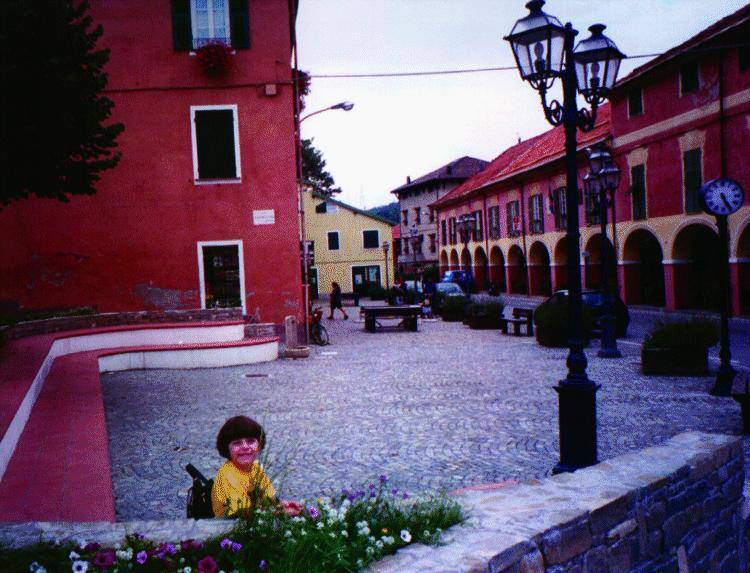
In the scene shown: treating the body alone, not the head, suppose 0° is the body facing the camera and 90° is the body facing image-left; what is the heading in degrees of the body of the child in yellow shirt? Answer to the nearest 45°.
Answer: approximately 0°

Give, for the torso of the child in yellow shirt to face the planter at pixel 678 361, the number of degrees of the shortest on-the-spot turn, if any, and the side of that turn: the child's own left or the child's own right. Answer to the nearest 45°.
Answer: approximately 135° to the child's own left

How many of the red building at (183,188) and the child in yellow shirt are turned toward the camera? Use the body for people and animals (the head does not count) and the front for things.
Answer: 2

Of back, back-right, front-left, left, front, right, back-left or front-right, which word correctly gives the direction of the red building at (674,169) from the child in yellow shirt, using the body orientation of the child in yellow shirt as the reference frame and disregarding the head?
back-left

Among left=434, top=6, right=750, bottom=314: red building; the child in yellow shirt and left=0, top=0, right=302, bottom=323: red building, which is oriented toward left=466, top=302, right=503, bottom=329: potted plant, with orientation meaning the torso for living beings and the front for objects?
left=434, top=6, right=750, bottom=314: red building

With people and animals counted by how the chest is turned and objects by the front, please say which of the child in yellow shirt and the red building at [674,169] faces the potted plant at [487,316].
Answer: the red building

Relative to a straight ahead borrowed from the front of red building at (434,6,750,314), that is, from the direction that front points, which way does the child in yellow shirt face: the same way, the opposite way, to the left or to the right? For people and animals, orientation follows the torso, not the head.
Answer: to the left

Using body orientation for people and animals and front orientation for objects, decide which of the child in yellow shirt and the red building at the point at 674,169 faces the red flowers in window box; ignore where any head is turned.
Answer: the red building

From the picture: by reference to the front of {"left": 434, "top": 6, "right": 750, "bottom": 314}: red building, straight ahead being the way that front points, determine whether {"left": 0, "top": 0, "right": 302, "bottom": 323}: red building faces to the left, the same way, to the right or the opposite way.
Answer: to the left
